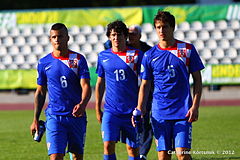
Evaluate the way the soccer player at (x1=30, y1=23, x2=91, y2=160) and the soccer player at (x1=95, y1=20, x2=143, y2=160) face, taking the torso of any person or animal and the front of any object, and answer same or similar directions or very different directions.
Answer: same or similar directions

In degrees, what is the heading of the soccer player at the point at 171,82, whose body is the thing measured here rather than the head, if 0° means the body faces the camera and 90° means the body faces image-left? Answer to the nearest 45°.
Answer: approximately 0°

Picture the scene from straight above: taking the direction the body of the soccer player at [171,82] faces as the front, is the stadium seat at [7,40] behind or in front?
behind

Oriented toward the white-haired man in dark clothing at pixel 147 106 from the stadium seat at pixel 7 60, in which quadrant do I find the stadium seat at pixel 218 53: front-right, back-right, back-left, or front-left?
front-left

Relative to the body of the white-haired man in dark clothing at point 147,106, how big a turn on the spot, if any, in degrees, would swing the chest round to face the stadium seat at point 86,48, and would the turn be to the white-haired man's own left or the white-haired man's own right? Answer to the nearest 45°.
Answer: approximately 135° to the white-haired man's own right

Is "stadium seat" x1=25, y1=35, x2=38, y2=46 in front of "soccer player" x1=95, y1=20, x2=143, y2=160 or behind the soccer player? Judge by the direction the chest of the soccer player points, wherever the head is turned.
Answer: behind

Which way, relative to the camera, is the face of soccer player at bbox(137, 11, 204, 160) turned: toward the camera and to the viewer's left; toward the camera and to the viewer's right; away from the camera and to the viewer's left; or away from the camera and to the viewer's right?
toward the camera and to the viewer's left

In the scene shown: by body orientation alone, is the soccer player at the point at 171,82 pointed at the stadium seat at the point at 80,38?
no

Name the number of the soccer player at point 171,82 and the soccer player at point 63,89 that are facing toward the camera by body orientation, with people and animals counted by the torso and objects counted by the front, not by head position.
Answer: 2

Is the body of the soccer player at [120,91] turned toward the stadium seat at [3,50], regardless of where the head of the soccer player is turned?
no

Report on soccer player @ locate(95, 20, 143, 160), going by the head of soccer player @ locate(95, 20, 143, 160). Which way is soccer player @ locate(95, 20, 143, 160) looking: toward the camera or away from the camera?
toward the camera

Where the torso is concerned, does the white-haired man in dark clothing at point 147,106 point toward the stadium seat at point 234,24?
no

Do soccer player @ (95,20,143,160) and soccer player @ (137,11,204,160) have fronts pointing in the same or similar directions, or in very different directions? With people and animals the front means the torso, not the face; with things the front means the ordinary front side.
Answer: same or similar directions

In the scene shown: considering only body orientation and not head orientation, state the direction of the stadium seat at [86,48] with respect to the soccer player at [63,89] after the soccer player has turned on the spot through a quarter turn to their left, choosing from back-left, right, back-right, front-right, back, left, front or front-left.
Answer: left
